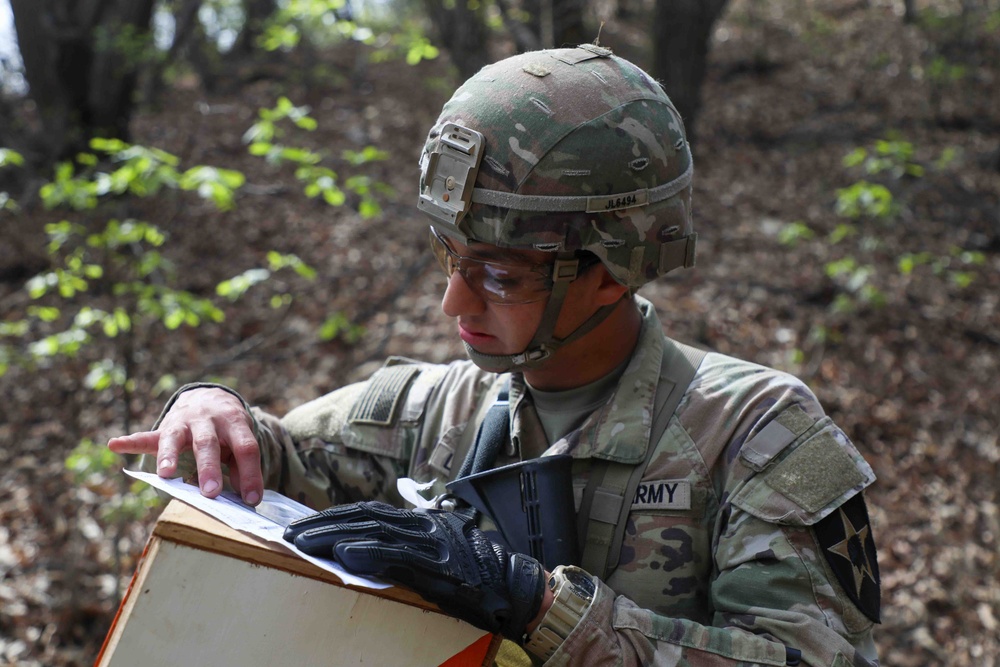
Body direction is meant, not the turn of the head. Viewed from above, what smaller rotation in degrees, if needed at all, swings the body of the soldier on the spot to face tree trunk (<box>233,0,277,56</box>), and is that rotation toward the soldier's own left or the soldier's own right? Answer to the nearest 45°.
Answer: approximately 135° to the soldier's own right

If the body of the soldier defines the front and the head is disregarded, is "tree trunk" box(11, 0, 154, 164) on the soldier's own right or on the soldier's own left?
on the soldier's own right

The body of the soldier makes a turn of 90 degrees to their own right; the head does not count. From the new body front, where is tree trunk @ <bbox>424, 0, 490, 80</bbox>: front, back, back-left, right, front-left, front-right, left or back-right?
front-right

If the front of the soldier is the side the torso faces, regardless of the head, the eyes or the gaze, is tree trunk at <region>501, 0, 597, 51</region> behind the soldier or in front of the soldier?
behind

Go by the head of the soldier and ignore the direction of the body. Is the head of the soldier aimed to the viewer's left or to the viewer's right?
to the viewer's left

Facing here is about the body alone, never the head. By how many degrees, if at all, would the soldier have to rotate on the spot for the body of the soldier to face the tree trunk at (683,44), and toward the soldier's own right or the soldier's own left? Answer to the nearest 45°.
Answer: approximately 135° to the soldier's own right

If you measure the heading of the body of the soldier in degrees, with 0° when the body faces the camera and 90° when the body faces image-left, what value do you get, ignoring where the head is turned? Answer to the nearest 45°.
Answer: approximately 45°
